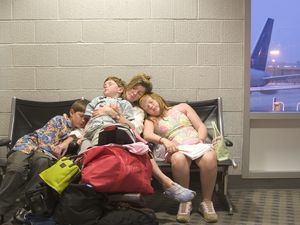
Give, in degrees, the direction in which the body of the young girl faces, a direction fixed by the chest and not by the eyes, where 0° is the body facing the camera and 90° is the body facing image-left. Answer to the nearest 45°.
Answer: approximately 0°

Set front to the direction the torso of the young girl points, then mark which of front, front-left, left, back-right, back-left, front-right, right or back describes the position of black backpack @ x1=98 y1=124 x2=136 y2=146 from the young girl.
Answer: front-right

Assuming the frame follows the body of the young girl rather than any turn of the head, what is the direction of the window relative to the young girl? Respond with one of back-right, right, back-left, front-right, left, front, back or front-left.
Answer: back-left

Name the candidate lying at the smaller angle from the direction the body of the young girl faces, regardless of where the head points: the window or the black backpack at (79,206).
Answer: the black backpack

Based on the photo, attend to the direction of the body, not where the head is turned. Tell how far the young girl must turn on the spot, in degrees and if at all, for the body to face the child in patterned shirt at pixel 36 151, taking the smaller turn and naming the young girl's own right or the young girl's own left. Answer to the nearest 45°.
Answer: approximately 90° to the young girl's own right

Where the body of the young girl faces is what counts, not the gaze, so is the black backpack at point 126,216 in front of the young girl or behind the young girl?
in front

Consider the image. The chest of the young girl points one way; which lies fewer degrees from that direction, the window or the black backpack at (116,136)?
the black backpack

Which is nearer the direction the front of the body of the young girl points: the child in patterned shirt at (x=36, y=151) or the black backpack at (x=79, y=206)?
the black backpack
